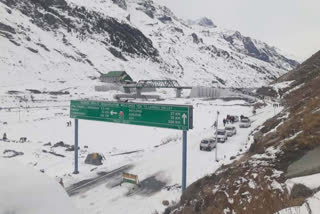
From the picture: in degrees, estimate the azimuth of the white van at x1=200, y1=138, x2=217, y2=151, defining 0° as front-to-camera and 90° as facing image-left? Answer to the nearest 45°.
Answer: approximately 45°

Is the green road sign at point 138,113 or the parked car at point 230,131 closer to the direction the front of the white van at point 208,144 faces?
the green road sign

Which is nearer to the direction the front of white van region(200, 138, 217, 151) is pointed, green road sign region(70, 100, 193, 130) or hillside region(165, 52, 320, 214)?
the green road sign

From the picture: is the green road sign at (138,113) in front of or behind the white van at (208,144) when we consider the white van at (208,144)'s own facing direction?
in front

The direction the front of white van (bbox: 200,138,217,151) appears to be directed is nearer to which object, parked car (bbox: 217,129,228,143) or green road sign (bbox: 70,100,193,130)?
the green road sign

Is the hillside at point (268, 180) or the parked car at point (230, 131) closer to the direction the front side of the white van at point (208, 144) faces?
the hillside
